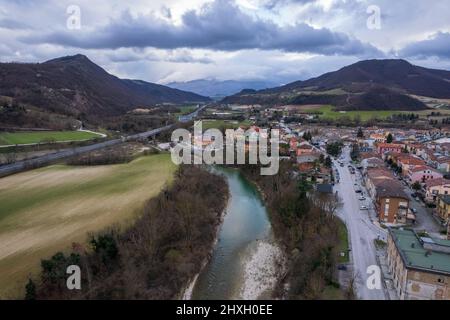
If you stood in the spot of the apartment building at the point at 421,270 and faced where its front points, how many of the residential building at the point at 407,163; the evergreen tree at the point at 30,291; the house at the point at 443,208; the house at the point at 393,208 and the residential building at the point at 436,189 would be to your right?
4

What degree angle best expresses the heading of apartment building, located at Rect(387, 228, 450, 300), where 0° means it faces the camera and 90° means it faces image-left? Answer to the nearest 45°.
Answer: approximately 90°

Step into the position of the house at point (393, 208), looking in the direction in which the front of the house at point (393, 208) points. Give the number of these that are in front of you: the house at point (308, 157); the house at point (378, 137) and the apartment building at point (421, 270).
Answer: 1

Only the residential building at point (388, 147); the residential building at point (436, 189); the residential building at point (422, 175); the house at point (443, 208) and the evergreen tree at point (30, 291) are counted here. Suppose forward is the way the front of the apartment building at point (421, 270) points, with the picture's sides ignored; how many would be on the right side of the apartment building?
4

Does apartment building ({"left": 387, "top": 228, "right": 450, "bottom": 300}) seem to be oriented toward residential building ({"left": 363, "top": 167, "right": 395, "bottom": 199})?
no

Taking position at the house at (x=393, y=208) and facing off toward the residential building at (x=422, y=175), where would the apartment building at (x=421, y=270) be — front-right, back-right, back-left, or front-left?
back-right

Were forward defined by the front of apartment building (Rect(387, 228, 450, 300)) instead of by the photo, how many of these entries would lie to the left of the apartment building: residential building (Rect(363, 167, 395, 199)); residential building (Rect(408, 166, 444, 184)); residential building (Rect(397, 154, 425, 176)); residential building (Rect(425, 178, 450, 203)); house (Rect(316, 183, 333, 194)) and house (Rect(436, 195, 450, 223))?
0

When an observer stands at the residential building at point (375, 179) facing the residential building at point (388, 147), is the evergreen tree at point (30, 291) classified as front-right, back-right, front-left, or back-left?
back-left

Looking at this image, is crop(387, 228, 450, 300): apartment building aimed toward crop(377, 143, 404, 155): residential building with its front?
no

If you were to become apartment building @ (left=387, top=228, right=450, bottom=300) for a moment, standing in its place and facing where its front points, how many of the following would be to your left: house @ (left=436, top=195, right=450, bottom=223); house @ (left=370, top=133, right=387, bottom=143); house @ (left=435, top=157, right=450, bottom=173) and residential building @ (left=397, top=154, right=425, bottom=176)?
0

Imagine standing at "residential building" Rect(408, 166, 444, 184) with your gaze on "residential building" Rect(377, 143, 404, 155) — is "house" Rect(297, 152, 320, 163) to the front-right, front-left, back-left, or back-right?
front-left

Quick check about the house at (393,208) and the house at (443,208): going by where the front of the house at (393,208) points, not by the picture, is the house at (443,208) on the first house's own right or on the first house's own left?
on the first house's own left
